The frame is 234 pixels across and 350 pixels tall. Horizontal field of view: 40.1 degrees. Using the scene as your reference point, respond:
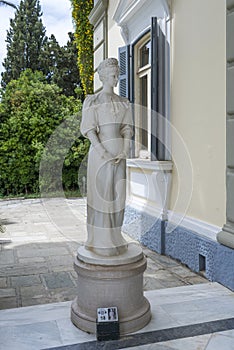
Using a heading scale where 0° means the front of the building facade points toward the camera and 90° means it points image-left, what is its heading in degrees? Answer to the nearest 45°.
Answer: approximately 45°

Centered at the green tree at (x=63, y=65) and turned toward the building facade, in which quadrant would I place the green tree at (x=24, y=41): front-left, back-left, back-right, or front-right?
back-right

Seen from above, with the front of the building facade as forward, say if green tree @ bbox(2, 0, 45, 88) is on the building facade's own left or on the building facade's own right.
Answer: on the building facade's own right

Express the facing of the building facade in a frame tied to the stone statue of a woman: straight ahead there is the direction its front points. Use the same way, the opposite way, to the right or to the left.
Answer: to the right

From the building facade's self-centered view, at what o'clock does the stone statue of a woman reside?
The stone statue of a woman is roughly at 11 o'clock from the building facade.

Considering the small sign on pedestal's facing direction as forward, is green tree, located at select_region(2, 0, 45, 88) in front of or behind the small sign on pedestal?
behind

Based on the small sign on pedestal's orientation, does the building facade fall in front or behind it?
behind

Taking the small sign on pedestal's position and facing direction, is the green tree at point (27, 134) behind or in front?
behind

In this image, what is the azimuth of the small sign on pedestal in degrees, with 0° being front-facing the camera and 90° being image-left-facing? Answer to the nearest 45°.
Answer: approximately 0°

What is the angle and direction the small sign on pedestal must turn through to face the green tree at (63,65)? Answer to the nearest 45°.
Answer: approximately 180°
